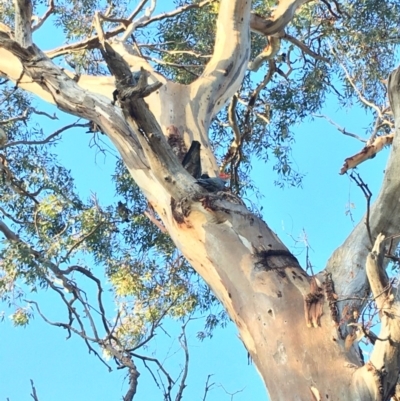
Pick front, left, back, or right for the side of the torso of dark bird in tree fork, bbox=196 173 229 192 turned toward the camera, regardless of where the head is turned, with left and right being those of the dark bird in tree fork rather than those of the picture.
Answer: right
